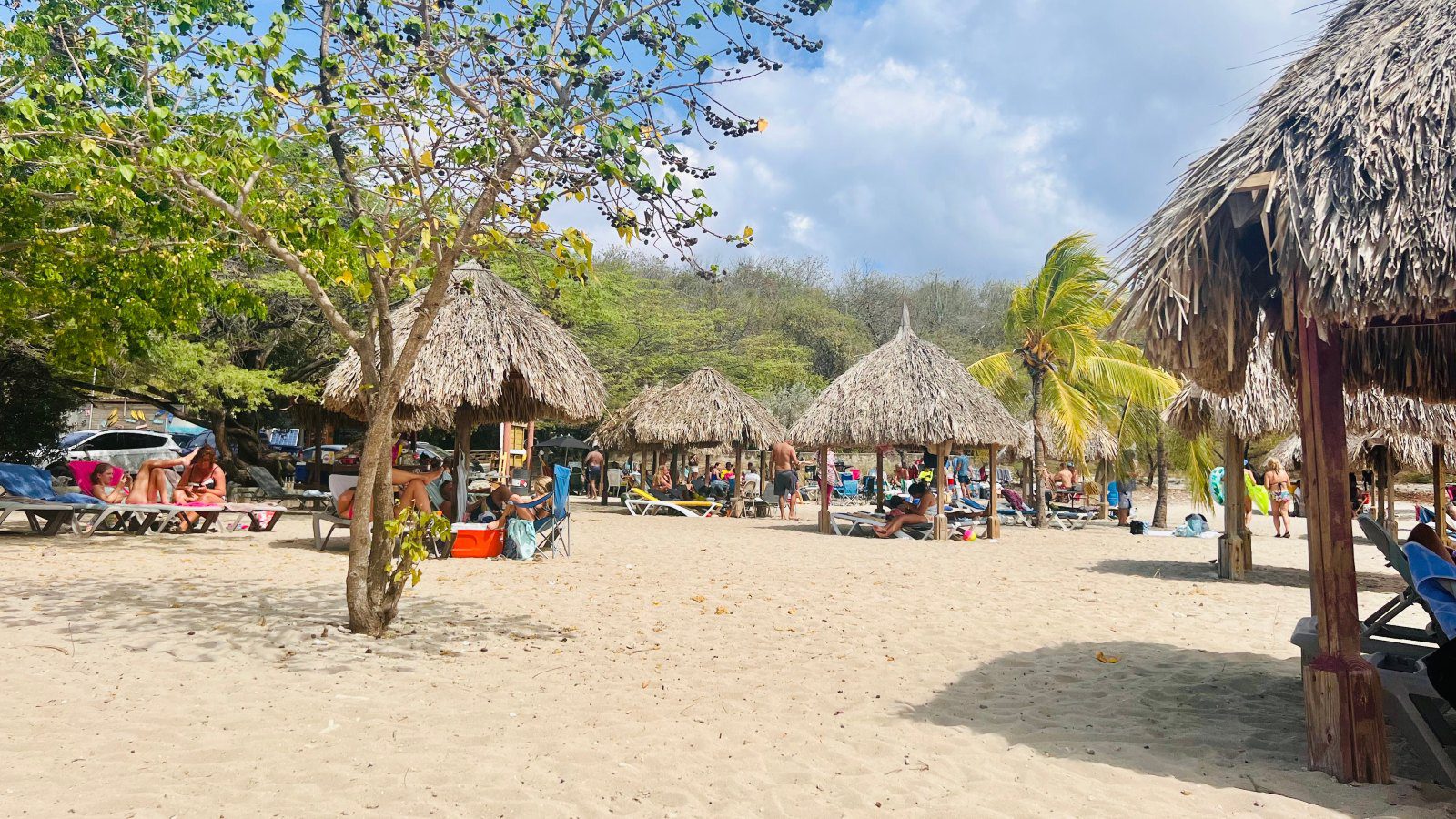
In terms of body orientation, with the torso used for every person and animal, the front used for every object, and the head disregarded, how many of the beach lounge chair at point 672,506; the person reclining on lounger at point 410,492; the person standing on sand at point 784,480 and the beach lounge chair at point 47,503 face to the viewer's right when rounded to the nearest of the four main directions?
3

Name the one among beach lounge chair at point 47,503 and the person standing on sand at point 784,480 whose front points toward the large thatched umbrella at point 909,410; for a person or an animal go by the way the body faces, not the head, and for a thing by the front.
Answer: the beach lounge chair

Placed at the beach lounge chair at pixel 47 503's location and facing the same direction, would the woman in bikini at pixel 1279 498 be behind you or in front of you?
in front

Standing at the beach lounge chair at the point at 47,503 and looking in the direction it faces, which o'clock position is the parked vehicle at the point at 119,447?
The parked vehicle is roughly at 9 o'clock from the beach lounge chair.

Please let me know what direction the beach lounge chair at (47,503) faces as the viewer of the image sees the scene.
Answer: facing to the right of the viewer

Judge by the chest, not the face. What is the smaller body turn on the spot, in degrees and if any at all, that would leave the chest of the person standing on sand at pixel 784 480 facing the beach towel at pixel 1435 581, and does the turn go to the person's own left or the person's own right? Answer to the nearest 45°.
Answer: approximately 180°

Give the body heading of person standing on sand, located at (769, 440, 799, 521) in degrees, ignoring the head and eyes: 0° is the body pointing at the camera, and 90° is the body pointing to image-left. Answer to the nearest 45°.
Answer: approximately 180°

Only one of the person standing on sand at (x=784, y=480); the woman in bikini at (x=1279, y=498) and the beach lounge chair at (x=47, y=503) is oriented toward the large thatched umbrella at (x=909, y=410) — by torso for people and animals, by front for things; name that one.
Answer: the beach lounge chair

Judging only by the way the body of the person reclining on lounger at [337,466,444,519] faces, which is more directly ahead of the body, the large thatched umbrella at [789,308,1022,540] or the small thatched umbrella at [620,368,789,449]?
the large thatched umbrella

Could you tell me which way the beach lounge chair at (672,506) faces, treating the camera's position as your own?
facing to the right of the viewer

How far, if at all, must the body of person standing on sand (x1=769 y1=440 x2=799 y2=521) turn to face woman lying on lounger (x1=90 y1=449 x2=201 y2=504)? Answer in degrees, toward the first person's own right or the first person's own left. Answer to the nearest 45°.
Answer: approximately 135° to the first person's own left
